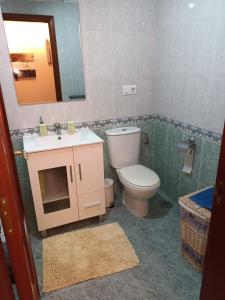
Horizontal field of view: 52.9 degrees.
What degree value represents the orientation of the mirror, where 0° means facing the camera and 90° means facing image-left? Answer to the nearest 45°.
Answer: approximately 0°

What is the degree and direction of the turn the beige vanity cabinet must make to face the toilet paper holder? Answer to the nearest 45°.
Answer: approximately 90° to its left

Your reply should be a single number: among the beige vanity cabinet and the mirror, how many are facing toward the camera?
2

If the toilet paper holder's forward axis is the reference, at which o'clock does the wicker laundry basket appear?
The wicker laundry basket is roughly at 10 o'clock from the toilet paper holder.

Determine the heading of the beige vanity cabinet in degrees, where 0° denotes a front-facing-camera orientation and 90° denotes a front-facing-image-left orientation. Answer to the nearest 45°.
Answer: approximately 0°

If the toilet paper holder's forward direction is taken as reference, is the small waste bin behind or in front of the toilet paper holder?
in front

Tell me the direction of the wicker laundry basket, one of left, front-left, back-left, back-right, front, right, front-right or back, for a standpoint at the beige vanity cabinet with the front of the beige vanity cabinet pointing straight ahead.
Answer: front-left

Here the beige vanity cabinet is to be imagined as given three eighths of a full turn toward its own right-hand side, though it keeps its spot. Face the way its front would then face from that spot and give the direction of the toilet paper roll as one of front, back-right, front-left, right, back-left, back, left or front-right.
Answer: back-right

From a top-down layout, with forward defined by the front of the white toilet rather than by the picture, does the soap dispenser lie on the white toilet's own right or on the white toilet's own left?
on the white toilet's own right

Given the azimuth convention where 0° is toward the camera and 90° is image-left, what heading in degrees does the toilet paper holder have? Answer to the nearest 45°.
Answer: approximately 45°

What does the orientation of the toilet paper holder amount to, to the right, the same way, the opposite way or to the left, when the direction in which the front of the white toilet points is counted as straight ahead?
to the right

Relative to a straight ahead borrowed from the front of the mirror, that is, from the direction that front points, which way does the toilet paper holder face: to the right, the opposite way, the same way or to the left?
to the right
